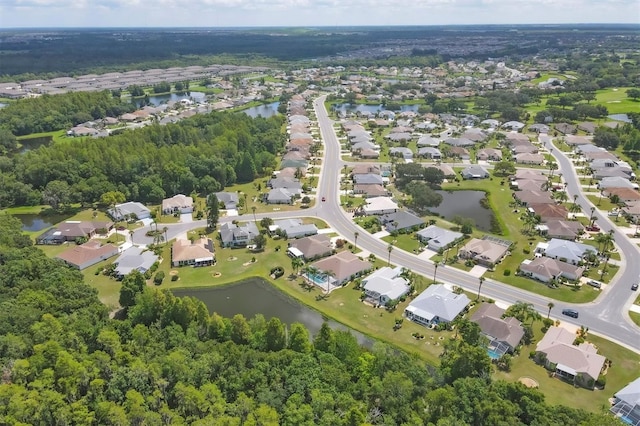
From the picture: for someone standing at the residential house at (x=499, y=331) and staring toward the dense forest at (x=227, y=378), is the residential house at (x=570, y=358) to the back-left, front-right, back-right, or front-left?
back-left

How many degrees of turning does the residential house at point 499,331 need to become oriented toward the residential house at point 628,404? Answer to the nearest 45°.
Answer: approximately 90° to its right

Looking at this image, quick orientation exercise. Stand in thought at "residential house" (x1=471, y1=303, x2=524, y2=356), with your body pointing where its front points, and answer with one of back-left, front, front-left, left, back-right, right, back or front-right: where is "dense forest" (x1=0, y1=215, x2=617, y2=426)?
back

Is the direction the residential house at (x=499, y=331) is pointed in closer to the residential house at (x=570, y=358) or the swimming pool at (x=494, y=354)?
the residential house

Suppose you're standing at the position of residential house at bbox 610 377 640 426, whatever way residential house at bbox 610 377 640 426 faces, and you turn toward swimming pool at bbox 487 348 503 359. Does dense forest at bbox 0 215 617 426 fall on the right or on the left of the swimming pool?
left

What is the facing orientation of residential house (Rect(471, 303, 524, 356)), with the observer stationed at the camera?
facing away from the viewer and to the right of the viewer

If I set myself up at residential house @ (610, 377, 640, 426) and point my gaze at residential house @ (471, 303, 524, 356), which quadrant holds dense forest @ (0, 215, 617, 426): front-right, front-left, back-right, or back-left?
front-left

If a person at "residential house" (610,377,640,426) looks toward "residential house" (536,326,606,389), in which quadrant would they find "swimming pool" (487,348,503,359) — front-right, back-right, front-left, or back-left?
front-left
